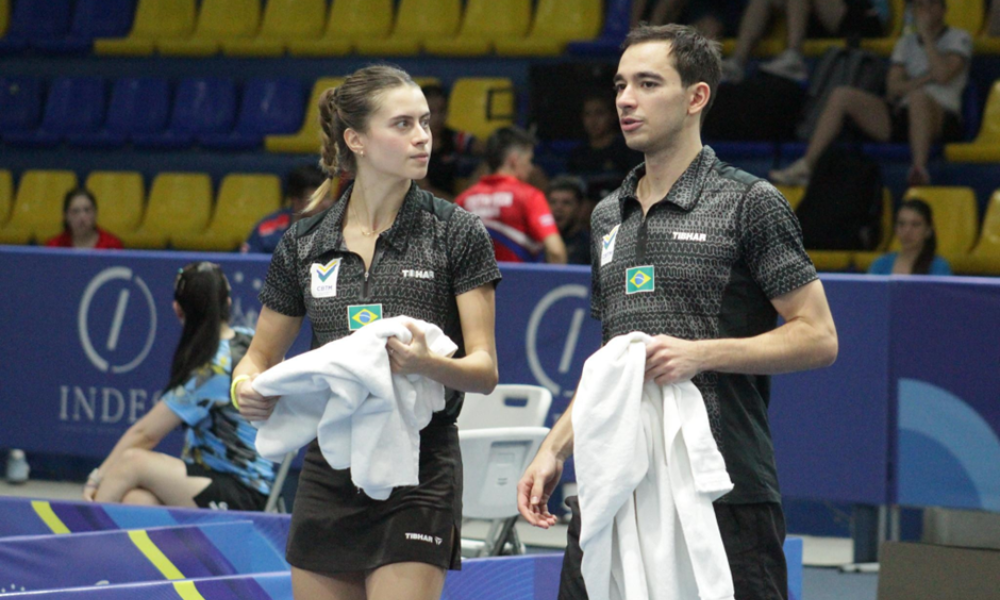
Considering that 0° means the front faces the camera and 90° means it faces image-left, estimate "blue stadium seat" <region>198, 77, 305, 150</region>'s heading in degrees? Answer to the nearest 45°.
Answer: approximately 45°

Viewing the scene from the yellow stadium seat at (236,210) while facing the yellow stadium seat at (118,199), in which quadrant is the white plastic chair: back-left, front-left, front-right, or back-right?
back-left

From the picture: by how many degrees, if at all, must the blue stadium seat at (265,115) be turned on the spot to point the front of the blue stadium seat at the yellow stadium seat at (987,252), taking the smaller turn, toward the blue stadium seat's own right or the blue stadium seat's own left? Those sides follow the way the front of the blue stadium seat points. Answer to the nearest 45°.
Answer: approximately 90° to the blue stadium seat's own left

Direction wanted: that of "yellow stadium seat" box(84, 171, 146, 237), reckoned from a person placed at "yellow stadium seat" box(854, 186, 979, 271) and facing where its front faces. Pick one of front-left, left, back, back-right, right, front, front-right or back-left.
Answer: front-right

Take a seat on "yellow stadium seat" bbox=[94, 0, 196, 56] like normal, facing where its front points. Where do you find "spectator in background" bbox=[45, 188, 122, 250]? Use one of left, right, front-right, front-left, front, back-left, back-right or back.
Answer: front-left

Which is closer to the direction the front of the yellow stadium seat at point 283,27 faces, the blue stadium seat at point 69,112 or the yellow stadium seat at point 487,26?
the blue stadium seat

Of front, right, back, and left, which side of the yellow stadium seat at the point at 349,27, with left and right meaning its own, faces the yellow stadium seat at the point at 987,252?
left

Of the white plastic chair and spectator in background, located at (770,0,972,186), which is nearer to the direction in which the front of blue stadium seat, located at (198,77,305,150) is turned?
the white plastic chair

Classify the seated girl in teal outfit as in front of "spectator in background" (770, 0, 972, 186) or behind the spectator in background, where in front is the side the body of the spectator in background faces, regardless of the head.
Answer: in front

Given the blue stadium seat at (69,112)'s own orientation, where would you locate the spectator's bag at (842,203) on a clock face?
The spectator's bag is roughly at 9 o'clock from the blue stadium seat.

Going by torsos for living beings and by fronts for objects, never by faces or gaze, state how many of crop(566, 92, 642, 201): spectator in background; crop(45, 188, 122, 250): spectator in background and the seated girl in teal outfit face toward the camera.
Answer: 2

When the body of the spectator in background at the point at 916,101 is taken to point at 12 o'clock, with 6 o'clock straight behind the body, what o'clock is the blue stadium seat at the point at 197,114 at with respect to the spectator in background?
The blue stadium seat is roughly at 2 o'clock from the spectator in background.

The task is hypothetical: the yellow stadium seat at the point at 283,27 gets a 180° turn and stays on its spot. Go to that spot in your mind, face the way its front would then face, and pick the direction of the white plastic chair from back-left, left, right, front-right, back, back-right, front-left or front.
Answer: back-right

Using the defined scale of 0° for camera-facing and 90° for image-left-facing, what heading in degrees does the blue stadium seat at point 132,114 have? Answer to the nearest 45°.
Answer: approximately 45°

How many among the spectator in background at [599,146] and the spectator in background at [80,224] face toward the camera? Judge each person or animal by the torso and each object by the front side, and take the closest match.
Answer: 2

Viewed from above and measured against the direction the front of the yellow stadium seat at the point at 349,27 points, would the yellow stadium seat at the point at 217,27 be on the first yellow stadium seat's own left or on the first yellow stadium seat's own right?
on the first yellow stadium seat's own right

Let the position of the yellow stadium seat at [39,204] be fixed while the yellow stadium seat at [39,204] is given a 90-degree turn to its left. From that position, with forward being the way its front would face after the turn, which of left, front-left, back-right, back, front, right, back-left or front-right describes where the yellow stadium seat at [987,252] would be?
front
